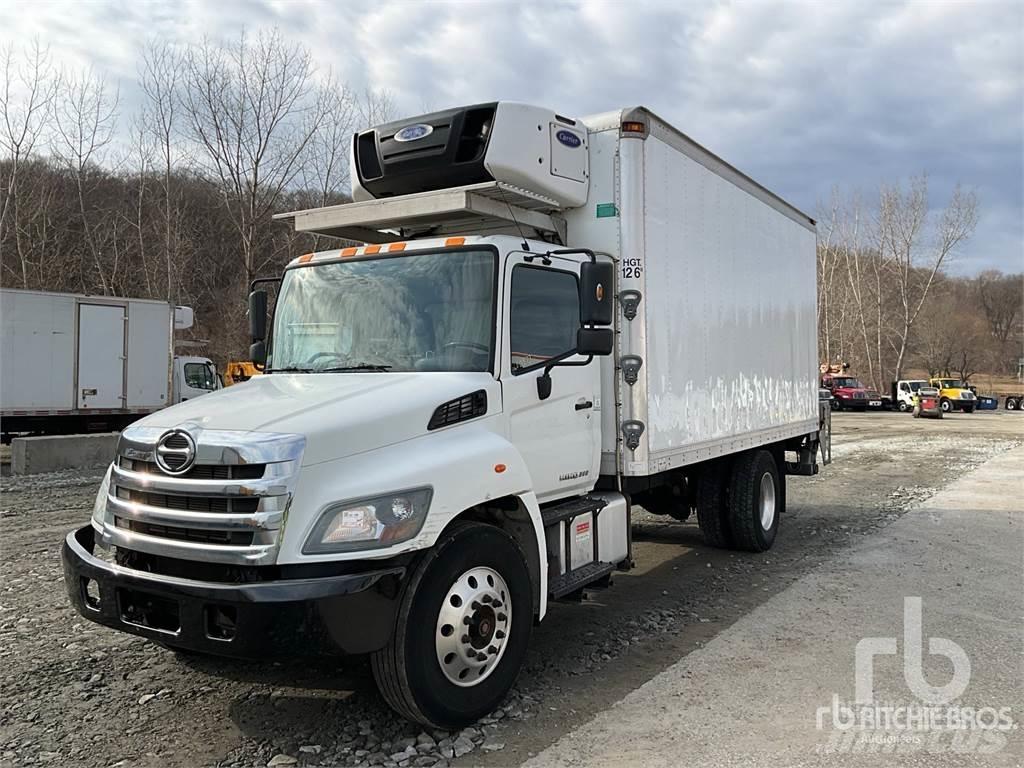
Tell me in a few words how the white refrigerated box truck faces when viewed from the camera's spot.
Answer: facing the viewer and to the left of the viewer
